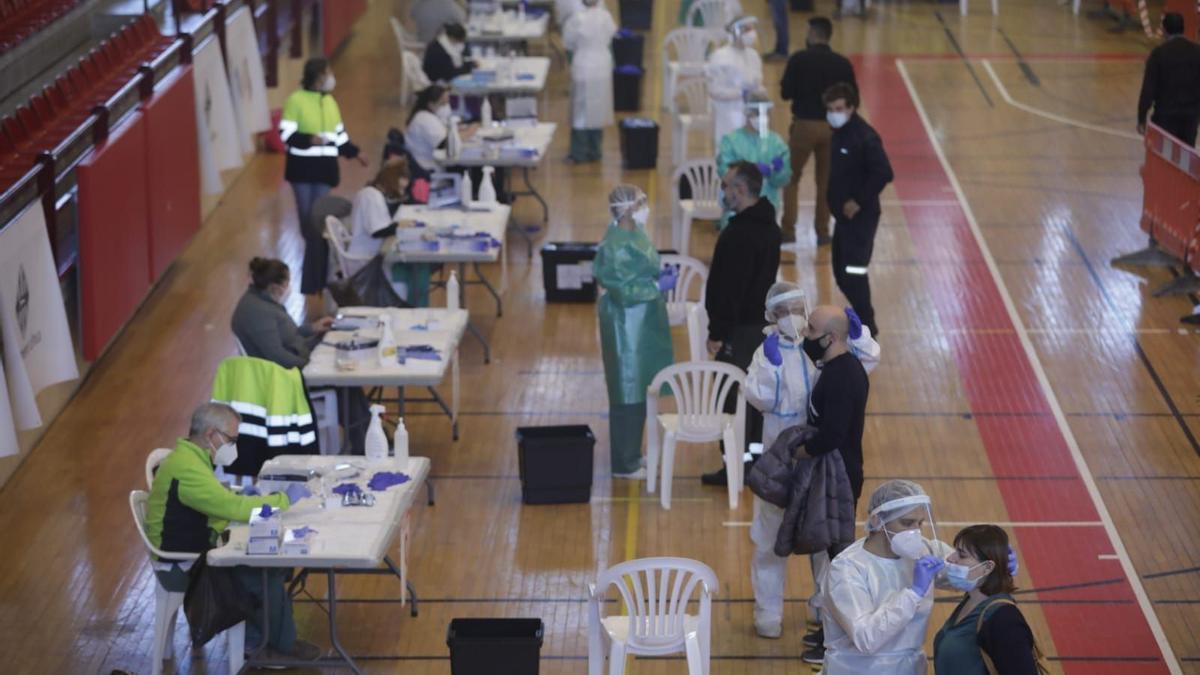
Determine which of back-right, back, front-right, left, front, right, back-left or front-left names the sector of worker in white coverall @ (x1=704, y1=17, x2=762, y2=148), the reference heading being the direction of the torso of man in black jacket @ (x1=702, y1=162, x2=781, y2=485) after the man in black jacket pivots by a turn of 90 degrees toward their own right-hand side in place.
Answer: front

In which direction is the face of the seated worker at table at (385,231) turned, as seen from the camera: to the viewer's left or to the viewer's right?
to the viewer's right

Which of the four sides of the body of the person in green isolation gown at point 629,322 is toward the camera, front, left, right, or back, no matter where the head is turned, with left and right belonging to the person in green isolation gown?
right

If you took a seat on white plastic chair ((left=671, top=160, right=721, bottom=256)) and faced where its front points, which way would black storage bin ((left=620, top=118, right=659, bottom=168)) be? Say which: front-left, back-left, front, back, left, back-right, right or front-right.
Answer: back

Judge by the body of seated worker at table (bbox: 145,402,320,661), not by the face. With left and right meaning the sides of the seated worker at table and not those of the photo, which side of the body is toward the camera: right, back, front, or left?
right

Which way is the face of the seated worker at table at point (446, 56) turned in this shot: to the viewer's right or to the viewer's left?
to the viewer's right

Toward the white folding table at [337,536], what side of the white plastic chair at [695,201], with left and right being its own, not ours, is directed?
front

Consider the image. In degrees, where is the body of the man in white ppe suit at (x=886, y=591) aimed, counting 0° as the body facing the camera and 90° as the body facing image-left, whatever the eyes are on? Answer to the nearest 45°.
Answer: approximately 315°

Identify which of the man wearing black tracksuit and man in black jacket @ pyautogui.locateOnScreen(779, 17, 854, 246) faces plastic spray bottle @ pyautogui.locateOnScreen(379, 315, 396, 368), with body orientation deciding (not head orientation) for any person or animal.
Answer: the man wearing black tracksuit

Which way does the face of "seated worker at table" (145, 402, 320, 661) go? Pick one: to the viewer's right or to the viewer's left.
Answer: to the viewer's right

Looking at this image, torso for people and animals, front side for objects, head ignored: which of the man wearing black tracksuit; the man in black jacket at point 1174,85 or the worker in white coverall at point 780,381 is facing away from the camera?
the man in black jacket

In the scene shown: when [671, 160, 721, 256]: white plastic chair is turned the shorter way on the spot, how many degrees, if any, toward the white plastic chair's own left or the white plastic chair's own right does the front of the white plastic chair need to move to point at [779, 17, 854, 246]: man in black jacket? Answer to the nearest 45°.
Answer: approximately 90° to the white plastic chair's own left
